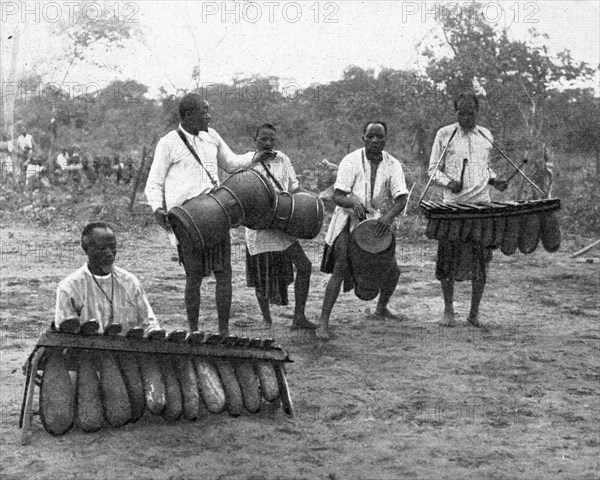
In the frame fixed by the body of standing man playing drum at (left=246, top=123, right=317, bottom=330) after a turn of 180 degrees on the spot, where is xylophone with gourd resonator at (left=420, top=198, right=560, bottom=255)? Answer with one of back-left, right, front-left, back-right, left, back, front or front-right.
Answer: right

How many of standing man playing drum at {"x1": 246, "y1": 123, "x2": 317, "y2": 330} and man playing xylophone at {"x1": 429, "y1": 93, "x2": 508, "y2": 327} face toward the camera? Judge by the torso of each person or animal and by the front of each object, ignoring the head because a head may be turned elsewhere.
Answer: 2

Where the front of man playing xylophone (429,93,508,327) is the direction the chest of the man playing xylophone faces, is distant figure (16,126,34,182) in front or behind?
behind

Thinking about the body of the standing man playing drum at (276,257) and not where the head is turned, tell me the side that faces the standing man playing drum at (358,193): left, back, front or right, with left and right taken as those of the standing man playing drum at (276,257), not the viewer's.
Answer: left

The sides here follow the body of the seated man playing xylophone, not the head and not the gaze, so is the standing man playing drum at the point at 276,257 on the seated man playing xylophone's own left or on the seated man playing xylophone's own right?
on the seated man playing xylophone's own left

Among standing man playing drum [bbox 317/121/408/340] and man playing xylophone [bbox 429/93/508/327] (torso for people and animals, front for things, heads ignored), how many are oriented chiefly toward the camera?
2

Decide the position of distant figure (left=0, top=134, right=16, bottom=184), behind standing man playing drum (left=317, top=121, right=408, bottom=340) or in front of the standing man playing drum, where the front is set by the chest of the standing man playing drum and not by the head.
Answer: behind

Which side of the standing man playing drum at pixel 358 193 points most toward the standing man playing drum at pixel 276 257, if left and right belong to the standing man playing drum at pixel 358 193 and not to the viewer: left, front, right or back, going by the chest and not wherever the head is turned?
right

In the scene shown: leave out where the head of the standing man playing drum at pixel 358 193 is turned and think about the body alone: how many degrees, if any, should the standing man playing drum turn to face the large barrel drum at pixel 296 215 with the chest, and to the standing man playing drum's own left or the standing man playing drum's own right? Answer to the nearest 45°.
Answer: approximately 45° to the standing man playing drum's own right

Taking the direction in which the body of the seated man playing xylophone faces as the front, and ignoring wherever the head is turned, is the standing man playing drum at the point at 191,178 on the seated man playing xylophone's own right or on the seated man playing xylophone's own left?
on the seated man playing xylophone's own left

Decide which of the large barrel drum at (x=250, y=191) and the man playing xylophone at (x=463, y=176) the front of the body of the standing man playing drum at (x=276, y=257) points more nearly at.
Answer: the large barrel drum

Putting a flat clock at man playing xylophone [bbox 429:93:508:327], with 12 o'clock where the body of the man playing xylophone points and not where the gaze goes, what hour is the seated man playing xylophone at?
The seated man playing xylophone is roughly at 1 o'clock from the man playing xylophone.

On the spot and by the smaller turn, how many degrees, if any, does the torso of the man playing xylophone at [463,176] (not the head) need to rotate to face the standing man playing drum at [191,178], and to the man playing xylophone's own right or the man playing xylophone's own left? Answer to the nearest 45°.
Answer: approximately 45° to the man playing xylophone's own right
